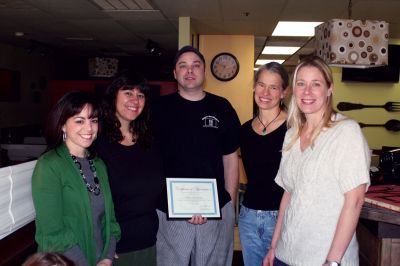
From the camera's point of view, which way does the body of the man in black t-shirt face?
toward the camera

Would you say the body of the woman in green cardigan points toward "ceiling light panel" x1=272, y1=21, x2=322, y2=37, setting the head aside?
no

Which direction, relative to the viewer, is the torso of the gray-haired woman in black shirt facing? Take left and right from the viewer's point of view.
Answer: facing the viewer

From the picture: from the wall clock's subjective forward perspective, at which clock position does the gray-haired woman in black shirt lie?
The gray-haired woman in black shirt is roughly at 12 o'clock from the wall clock.

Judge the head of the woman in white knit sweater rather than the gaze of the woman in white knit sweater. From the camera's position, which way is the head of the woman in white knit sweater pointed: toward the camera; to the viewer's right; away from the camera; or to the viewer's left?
toward the camera

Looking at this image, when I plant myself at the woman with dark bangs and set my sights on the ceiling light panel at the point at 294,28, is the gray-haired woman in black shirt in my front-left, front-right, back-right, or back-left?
front-right

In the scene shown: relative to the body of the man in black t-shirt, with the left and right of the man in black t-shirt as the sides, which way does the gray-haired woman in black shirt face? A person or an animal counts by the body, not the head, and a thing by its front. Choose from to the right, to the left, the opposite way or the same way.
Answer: the same way

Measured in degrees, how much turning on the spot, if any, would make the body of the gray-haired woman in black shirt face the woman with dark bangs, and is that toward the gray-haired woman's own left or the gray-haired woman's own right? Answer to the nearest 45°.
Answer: approximately 90° to the gray-haired woman's own right

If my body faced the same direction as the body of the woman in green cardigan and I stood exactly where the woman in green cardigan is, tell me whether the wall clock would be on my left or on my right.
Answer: on my left

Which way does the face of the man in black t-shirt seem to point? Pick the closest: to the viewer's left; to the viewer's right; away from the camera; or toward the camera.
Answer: toward the camera

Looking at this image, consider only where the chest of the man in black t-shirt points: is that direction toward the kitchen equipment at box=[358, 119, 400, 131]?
no

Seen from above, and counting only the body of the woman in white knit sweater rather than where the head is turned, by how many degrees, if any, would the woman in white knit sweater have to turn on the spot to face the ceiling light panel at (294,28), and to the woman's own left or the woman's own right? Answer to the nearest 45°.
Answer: approximately 135° to the woman's own right

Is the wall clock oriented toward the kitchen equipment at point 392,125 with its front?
no

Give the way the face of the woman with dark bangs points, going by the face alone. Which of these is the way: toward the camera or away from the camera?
toward the camera

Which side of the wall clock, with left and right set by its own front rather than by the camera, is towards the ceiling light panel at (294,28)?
left
